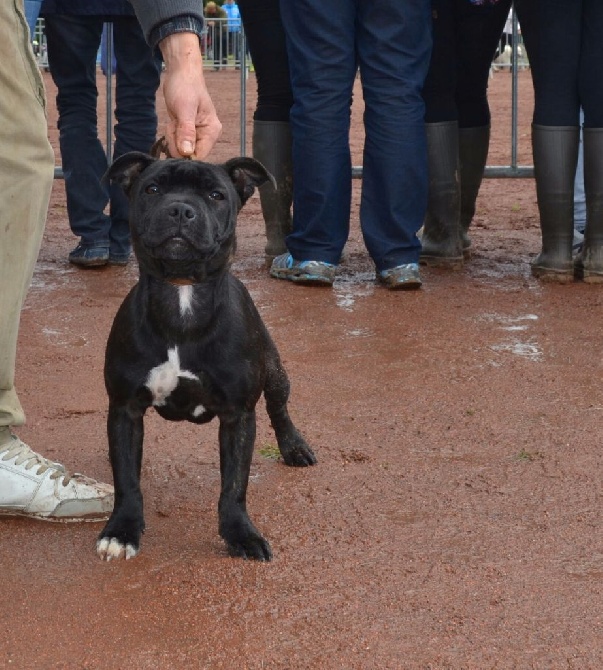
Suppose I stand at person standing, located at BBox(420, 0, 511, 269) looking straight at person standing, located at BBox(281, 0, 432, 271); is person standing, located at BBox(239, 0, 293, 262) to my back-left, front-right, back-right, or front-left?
front-right

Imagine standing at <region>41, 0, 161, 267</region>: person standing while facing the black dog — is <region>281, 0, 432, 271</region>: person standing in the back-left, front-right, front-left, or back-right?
front-left

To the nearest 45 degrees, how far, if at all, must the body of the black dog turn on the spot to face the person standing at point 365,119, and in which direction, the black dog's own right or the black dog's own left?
approximately 180°

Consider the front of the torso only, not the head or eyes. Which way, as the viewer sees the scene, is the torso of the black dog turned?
toward the camera

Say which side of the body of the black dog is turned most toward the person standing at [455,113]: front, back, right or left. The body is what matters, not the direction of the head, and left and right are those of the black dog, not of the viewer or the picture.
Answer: back

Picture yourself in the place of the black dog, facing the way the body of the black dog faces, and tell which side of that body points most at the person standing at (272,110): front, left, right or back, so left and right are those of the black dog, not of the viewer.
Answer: back

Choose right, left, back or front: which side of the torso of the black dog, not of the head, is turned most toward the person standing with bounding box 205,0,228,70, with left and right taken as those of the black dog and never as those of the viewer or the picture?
back

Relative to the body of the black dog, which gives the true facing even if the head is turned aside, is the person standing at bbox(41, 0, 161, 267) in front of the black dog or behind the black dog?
behind

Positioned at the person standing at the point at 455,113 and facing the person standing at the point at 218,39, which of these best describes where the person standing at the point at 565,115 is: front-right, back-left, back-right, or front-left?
back-right

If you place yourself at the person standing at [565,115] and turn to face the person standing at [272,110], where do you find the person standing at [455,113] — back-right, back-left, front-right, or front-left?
front-right
